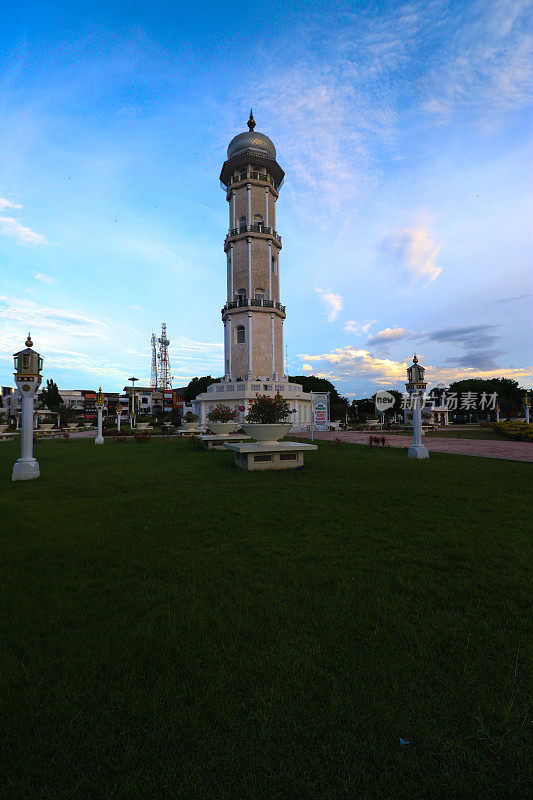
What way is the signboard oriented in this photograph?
toward the camera

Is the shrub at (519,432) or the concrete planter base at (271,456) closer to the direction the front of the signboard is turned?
the concrete planter base

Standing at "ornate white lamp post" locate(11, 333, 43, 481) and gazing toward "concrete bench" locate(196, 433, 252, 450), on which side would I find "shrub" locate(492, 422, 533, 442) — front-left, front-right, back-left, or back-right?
front-right

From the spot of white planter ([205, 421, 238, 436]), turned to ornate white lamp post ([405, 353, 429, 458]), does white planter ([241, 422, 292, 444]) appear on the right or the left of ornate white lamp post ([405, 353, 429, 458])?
right

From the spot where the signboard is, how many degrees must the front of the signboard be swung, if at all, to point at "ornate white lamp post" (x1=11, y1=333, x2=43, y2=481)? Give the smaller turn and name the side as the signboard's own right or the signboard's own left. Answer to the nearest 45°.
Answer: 0° — it already faces it

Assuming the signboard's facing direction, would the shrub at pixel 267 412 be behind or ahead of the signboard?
ahead

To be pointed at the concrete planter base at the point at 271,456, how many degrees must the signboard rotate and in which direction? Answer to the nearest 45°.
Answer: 0° — it already faces it

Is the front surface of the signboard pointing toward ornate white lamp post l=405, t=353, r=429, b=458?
yes
